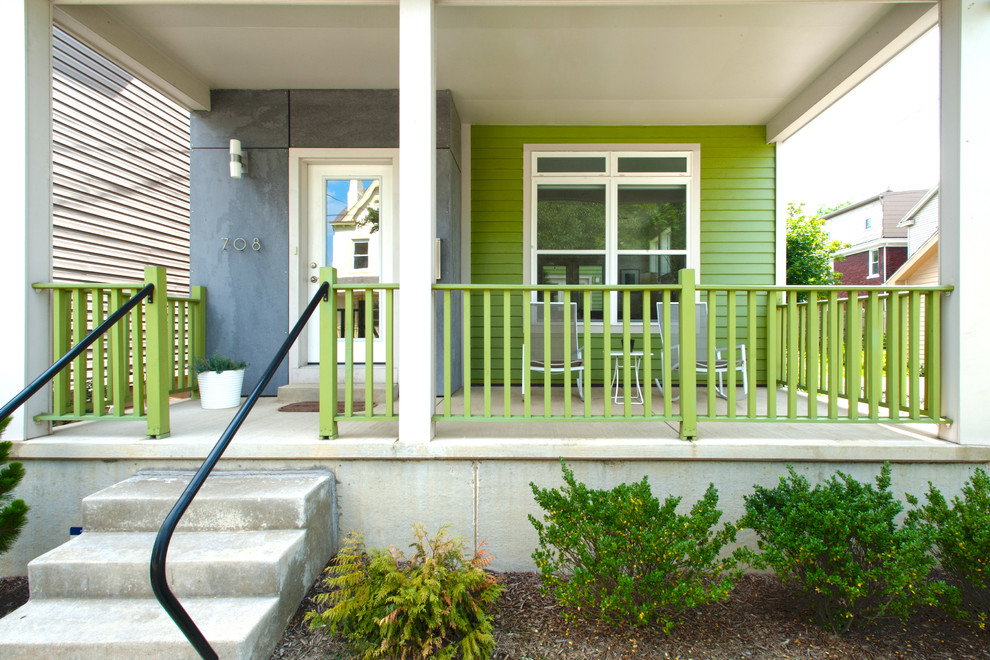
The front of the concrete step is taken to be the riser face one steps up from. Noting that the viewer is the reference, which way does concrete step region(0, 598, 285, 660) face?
facing the viewer

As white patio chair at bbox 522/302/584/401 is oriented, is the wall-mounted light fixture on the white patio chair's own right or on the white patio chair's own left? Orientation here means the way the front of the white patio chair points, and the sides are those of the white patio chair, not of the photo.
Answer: on the white patio chair's own right

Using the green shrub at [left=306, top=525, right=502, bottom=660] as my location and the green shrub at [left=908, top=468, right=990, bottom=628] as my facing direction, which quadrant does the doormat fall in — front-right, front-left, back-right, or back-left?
back-left

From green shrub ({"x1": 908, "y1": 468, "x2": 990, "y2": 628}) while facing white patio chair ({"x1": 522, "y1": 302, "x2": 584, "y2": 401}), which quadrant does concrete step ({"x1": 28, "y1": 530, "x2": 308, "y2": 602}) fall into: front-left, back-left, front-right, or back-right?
front-left

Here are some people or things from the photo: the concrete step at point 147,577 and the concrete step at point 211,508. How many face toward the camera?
2

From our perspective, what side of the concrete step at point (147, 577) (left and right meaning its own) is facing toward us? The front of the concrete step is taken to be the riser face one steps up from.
front

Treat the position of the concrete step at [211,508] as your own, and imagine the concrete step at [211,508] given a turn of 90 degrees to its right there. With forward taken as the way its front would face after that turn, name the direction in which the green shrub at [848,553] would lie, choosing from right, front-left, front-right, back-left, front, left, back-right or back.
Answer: back-left

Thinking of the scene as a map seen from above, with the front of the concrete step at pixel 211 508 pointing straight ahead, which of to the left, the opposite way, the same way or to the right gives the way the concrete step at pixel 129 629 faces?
the same way

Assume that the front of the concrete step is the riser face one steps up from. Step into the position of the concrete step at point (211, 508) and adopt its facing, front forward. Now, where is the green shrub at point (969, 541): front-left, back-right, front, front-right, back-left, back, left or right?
front-left

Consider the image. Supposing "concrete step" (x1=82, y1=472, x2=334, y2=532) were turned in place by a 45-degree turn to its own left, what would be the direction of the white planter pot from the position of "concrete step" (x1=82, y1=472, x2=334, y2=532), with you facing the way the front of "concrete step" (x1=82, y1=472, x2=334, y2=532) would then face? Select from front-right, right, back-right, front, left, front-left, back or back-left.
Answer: back-left

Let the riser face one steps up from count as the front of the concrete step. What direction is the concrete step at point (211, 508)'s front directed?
toward the camera

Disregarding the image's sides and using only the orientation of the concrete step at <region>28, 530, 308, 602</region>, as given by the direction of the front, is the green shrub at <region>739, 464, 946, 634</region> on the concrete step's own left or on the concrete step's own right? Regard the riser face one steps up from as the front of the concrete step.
on the concrete step's own left
